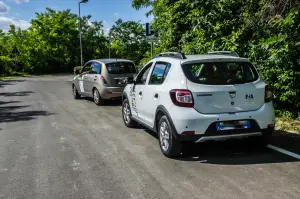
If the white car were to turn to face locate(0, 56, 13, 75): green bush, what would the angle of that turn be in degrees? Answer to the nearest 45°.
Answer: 0° — it already faces it

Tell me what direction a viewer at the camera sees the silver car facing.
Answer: facing away from the viewer and to the left of the viewer

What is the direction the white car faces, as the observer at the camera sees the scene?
facing away from the viewer and to the left of the viewer

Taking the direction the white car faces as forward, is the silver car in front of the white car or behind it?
in front

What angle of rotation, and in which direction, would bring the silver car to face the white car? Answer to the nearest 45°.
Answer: approximately 135° to its left

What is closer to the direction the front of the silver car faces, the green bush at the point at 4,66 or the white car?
the green bush

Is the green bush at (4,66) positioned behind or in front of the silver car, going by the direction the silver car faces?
in front
